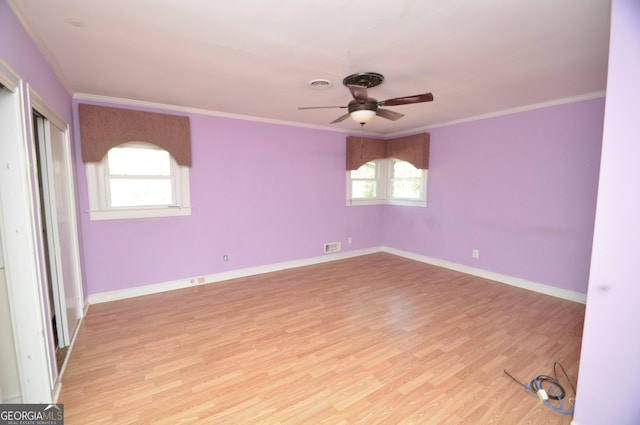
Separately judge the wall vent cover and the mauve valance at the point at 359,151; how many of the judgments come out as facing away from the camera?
0

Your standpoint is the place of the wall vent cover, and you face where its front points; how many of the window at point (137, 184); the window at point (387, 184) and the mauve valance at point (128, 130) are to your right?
2

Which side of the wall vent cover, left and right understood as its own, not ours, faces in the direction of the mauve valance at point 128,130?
right

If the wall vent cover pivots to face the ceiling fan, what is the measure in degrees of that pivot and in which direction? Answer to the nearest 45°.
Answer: approximately 45° to its right

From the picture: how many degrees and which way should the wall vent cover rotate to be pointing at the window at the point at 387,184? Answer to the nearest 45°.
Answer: approximately 90° to its left

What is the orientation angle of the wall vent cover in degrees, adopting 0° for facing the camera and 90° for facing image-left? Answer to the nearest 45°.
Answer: approximately 315°

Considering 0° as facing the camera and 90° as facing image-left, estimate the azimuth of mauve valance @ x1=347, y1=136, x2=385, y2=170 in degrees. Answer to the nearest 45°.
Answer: approximately 315°

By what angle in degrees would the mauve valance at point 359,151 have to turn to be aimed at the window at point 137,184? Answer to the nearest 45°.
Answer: approximately 90° to its right

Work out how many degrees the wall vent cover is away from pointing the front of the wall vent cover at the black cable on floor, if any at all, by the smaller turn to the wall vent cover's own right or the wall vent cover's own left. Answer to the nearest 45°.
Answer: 0° — it already faces it

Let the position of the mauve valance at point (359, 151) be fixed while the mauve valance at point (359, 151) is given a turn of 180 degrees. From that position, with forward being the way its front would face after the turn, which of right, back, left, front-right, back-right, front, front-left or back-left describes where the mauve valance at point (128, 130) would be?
left

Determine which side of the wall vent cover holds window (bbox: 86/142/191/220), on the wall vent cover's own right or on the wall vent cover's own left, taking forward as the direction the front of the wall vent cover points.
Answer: on the wall vent cover's own right

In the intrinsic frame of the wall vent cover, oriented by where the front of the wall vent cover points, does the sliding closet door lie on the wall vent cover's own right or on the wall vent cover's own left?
on the wall vent cover's own right
